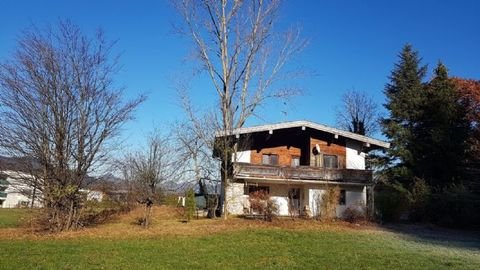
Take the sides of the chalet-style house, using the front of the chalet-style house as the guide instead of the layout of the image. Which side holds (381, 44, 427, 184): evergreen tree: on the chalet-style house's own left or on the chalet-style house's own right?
on the chalet-style house's own left

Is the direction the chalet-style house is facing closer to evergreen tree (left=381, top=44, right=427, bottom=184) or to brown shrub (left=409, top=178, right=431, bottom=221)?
the brown shrub

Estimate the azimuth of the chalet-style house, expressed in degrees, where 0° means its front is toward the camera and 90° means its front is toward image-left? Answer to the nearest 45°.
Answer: approximately 0°

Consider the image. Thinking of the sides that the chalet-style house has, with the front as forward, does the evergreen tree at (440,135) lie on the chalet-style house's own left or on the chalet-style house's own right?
on the chalet-style house's own left

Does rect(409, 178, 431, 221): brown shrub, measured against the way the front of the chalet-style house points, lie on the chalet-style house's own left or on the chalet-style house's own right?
on the chalet-style house's own left

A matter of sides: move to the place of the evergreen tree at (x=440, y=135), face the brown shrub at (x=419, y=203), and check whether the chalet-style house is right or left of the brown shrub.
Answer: right
